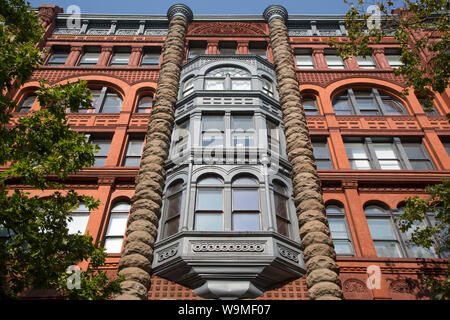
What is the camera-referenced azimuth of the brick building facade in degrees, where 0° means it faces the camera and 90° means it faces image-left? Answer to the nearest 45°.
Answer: approximately 0°
